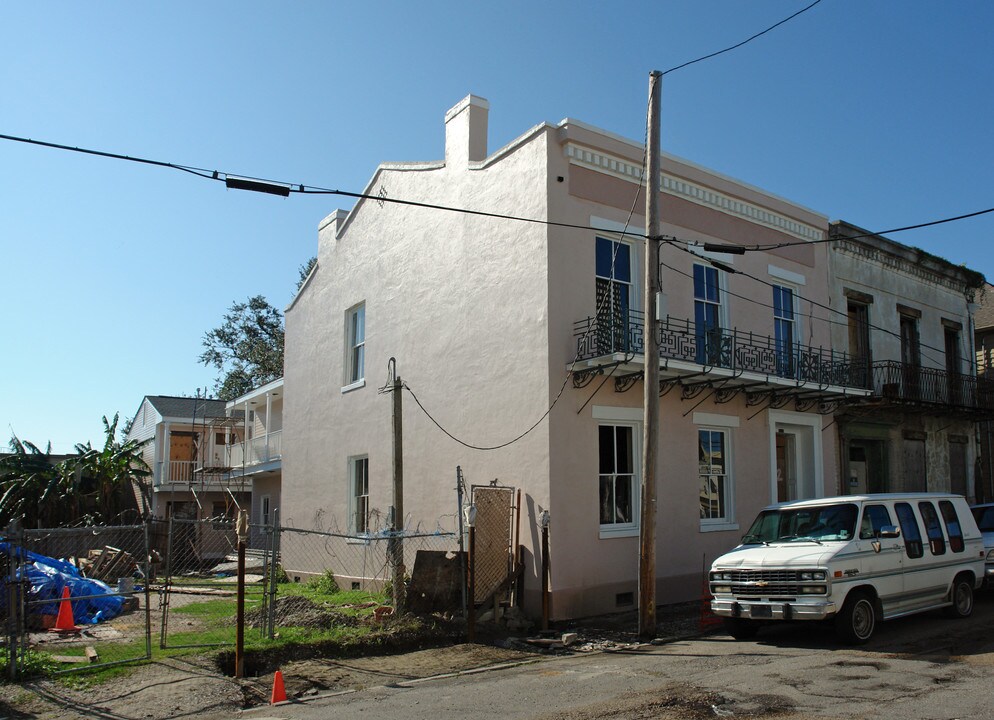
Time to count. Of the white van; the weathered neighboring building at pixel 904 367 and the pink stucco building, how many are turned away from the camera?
0

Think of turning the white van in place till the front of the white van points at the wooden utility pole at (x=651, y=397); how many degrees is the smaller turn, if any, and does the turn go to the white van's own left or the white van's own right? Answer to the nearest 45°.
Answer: approximately 45° to the white van's own right

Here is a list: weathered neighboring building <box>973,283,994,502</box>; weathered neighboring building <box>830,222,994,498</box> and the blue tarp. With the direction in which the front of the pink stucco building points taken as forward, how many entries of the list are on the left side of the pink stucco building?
2

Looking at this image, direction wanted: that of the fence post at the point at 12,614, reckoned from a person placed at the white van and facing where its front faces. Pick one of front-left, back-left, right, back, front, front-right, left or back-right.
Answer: front

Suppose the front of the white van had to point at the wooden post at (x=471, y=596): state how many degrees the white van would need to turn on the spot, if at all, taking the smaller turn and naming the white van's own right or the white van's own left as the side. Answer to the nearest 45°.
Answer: approximately 45° to the white van's own right

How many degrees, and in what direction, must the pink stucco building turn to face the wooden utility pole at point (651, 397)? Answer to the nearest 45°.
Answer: approximately 45° to its right

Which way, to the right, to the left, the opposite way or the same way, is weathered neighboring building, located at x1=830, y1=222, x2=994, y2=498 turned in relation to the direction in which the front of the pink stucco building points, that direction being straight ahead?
the same way

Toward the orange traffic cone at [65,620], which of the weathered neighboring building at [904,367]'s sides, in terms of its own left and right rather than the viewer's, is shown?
right

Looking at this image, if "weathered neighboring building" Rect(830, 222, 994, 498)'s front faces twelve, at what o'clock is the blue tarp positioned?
The blue tarp is roughly at 3 o'clock from the weathered neighboring building.

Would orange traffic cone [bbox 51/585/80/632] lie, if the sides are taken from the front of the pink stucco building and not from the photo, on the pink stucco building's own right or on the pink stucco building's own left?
on the pink stucco building's own right

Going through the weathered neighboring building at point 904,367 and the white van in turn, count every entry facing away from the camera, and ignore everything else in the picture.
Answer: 0

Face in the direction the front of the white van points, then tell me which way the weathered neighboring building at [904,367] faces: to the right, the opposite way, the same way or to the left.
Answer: to the left

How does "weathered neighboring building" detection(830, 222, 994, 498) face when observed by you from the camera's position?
facing the viewer and to the right of the viewer

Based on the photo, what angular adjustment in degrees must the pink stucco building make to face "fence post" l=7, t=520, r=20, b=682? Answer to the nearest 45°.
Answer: approximately 90° to its right

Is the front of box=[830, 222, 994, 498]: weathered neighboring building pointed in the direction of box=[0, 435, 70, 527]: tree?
no

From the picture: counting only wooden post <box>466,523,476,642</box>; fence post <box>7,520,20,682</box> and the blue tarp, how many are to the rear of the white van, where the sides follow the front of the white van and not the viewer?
0

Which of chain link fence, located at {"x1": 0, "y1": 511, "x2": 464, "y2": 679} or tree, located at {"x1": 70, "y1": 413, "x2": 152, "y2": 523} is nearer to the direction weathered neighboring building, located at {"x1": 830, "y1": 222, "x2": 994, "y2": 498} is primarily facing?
the chain link fence
